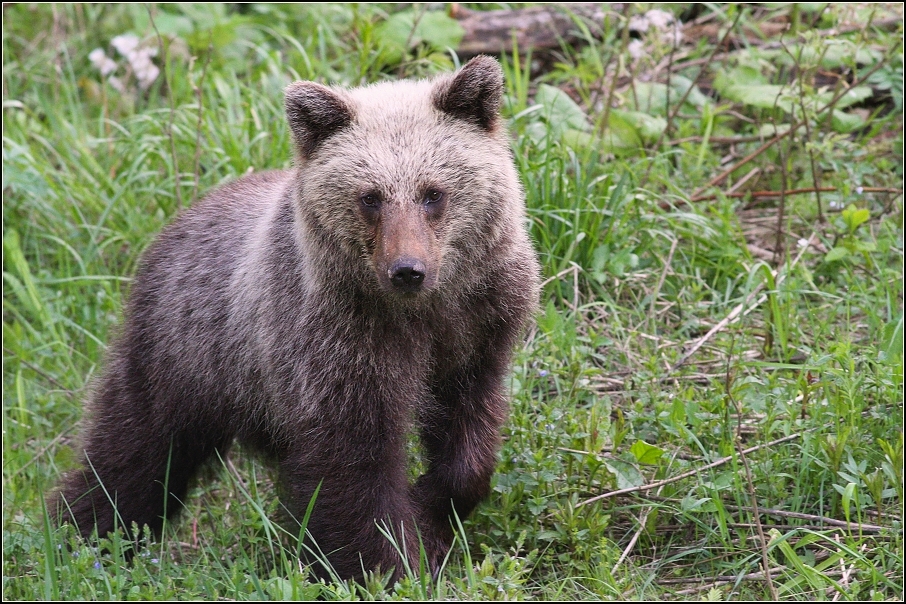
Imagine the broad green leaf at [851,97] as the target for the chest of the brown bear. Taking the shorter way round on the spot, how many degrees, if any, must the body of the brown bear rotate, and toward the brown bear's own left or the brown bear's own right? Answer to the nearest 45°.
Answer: approximately 90° to the brown bear's own left

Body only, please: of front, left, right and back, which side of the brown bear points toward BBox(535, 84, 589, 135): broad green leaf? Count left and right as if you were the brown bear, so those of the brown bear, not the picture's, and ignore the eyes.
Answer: left

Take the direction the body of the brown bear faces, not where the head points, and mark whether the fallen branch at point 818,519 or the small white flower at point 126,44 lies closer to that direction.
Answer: the fallen branch

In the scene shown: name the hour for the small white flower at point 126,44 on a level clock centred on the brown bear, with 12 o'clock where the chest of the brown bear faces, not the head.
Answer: The small white flower is roughly at 7 o'clock from the brown bear.

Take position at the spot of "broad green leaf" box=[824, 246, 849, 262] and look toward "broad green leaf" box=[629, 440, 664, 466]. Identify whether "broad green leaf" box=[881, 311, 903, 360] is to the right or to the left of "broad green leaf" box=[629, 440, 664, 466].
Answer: left

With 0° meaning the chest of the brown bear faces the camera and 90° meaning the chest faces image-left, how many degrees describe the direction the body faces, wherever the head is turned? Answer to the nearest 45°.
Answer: approximately 315°

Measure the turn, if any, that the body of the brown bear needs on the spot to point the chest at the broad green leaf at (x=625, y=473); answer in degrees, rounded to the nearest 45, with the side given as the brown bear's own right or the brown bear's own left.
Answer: approximately 45° to the brown bear's own left

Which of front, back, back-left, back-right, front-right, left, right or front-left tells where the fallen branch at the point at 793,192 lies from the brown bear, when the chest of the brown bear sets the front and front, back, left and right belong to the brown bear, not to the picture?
left

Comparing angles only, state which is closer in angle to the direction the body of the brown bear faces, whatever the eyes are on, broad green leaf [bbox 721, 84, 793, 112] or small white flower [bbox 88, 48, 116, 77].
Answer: the broad green leaf

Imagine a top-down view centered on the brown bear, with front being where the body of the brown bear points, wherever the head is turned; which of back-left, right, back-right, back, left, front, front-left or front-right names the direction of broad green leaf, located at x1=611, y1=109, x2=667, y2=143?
left

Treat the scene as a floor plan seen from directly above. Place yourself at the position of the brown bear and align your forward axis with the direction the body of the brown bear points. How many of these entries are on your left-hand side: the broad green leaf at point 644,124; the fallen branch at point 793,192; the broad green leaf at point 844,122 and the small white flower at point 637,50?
4

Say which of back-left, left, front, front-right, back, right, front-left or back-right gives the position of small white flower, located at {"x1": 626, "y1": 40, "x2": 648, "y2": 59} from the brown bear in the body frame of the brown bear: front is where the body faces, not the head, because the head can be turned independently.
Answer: left

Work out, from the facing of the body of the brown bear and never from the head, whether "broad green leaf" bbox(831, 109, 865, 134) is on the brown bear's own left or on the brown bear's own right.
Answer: on the brown bear's own left

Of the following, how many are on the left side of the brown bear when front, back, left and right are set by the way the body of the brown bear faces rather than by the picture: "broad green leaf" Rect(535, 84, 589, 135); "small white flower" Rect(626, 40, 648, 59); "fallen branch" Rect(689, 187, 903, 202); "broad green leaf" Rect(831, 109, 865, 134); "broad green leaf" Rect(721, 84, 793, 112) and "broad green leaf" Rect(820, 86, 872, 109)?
6
